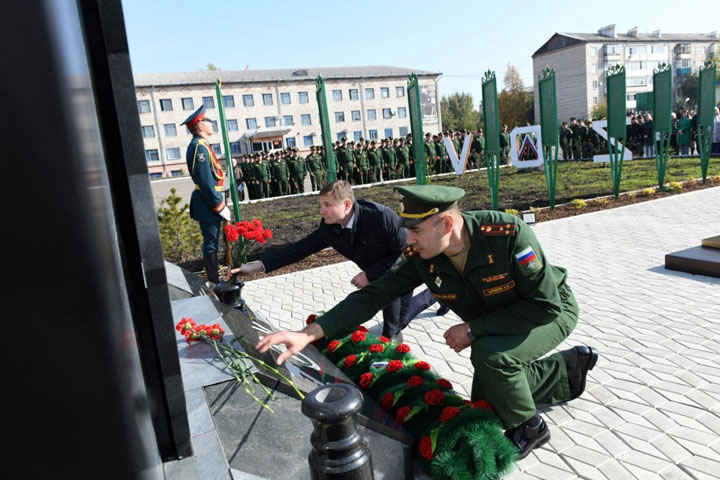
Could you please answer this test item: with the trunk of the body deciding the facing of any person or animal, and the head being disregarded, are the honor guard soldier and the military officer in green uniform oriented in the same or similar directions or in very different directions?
very different directions

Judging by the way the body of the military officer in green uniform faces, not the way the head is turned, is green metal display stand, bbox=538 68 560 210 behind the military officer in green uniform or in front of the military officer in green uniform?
behind
